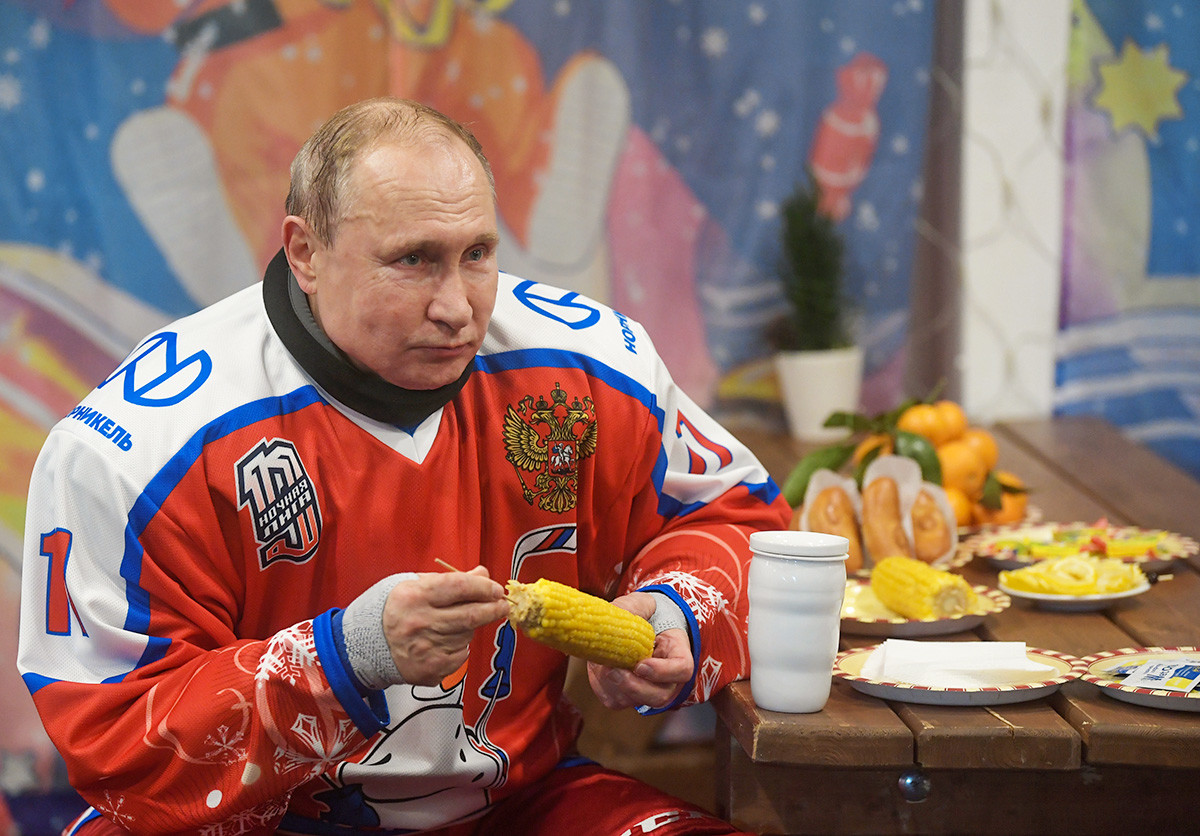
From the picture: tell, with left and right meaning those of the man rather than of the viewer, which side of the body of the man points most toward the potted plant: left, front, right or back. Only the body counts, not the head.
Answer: left

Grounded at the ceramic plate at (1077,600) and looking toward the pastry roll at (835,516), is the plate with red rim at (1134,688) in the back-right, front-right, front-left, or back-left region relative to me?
back-left

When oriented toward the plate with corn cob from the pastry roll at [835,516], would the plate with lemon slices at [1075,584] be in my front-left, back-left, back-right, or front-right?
front-left

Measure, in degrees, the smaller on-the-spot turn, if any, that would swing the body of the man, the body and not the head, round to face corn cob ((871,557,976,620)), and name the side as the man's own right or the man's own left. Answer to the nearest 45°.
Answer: approximately 45° to the man's own left

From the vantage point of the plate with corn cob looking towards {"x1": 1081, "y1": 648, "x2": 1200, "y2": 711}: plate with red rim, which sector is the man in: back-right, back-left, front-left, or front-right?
back-right

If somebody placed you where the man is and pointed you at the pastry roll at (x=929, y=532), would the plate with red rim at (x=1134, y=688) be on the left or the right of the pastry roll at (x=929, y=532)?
right

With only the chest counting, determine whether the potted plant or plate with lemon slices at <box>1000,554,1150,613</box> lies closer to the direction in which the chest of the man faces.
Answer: the plate with lemon slices

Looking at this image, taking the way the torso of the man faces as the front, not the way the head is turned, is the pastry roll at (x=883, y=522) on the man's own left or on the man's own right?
on the man's own left

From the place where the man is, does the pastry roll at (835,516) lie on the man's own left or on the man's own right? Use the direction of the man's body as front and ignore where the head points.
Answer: on the man's own left

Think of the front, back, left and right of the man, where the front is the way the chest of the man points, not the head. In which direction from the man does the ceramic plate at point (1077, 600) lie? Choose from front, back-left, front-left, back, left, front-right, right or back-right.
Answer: front-left

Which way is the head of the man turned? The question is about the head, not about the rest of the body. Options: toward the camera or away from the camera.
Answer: toward the camera

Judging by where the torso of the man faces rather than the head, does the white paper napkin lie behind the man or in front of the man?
in front

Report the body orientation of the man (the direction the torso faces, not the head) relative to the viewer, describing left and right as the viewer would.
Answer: facing the viewer and to the right of the viewer
